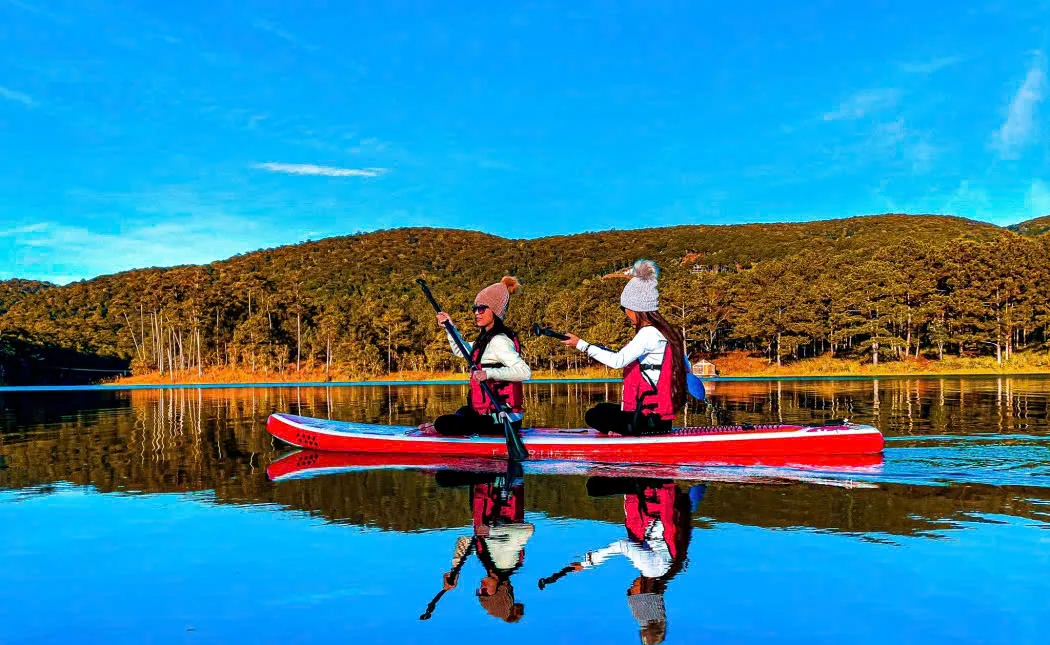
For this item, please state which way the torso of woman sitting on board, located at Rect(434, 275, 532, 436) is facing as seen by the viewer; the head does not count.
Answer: to the viewer's left

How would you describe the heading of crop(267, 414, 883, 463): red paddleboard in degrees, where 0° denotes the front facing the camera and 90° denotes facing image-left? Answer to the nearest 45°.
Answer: approximately 90°

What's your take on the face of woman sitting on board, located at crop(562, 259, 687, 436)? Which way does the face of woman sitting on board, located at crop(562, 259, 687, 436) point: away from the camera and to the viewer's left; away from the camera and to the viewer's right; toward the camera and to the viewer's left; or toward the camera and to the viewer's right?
away from the camera and to the viewer's left

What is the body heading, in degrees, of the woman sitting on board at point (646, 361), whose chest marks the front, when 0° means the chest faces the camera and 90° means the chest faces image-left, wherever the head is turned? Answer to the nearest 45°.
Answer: approximately 90°

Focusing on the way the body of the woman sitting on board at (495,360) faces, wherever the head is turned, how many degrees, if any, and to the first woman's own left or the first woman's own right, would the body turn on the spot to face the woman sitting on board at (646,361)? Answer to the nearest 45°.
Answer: approximately 135° to the first woman's own left
